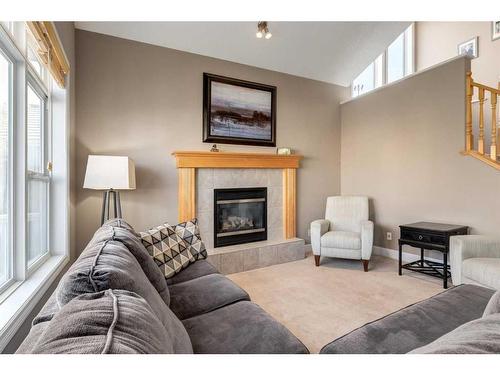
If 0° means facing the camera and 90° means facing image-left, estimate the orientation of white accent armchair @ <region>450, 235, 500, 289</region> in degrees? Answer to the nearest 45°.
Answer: approximately 45°

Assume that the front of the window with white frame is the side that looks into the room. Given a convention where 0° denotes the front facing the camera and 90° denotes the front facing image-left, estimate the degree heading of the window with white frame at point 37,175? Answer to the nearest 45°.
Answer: approximately 270°

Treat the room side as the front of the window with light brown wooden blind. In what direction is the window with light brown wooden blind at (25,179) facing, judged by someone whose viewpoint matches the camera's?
facing to the right of the viewer

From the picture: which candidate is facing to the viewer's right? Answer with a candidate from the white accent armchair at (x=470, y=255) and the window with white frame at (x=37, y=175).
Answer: the window with white frame

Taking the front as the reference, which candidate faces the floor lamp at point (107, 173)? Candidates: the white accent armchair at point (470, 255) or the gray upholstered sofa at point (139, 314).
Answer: the white accent armchair

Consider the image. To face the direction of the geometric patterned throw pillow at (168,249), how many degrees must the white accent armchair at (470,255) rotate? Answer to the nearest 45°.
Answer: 0° — it already faces it

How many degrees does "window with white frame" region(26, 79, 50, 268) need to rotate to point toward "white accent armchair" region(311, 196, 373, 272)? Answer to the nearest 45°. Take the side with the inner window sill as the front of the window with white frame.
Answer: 0° — it already faces it

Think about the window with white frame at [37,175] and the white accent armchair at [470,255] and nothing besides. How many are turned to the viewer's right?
1

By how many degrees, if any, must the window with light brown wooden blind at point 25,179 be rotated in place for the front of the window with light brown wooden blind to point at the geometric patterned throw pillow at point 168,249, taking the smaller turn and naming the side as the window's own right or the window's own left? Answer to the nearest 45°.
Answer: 0° — it already faces it

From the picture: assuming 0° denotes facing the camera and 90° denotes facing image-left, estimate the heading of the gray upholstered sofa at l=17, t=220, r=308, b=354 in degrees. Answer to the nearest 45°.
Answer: approximately 270°

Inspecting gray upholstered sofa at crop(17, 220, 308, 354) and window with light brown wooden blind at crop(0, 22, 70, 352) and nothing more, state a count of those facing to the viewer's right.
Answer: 2
